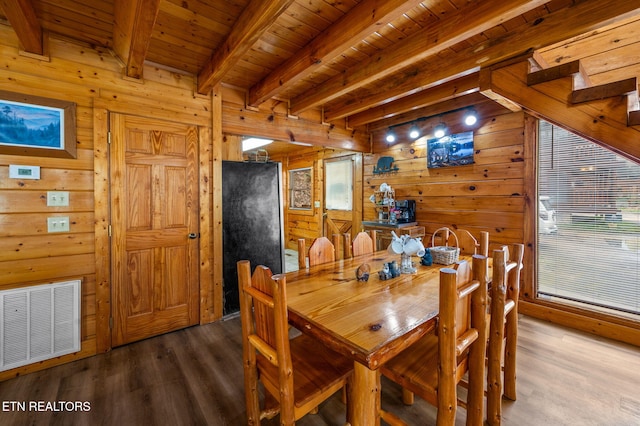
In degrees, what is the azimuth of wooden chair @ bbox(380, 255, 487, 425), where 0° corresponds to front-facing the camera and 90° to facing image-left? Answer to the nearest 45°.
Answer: approximately 135°

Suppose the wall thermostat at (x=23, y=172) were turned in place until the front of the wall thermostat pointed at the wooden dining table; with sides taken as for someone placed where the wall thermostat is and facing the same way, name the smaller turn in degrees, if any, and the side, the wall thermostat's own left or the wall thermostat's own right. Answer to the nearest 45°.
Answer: approximately 45° to the wall thermostat's own left

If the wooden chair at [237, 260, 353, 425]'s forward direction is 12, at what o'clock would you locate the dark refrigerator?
The dark refrigerator is roughly at 10 o'clock from the wooden chair.

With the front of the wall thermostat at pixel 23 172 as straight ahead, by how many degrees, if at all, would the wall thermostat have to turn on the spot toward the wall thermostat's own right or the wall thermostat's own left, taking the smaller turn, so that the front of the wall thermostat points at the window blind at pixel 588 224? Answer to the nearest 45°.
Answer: approximately 45° to the wall thermostat's own left

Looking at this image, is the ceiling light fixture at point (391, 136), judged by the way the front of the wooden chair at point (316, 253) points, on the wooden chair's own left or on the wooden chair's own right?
on the wooden chair's own left
